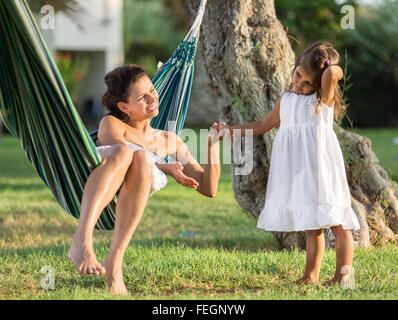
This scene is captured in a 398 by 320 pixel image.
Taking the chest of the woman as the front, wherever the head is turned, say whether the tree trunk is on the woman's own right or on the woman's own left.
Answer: on the woman's own left

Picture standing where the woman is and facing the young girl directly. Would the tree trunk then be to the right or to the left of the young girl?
left

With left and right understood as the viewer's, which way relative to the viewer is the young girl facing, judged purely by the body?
facing the viewer and to the left of the viewer

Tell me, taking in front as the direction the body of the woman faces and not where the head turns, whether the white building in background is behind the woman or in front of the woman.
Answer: behind

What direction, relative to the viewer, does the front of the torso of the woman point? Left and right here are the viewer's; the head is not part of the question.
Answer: facing the viewer and to the right of the viewer

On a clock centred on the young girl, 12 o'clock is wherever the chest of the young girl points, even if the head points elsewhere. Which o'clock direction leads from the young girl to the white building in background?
The white building in background is roughly at 4 o'clock from the young girl.

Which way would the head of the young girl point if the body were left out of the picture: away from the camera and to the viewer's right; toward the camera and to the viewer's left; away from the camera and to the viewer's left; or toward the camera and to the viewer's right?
toward the camera and to the viewer's left

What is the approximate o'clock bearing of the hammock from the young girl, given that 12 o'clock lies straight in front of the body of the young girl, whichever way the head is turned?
The hammock is roughly at 1 o'clock from the young girl.

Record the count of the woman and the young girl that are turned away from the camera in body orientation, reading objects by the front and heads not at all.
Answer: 0

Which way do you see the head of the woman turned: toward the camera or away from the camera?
toward the camera
